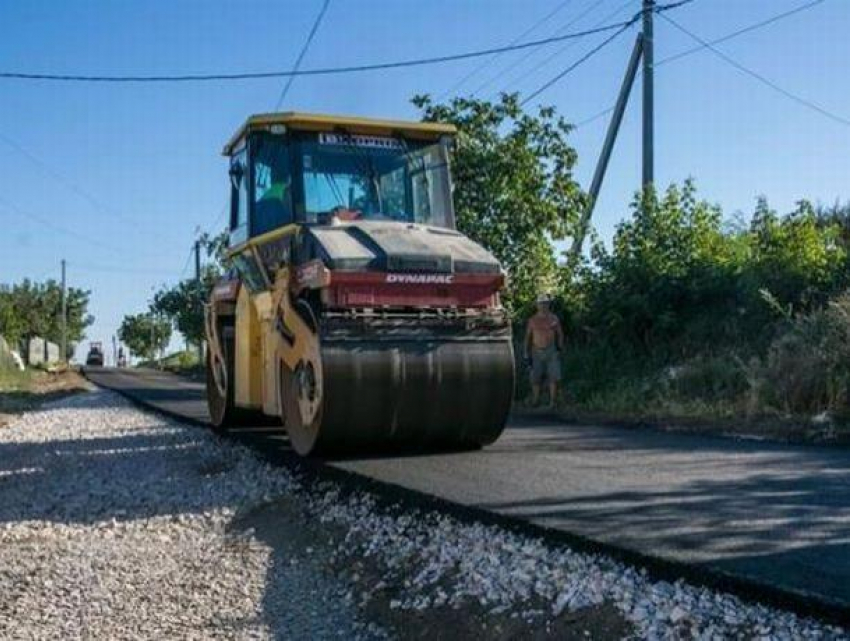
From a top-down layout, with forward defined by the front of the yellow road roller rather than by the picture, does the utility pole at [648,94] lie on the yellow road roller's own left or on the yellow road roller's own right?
on the yellow road roller's own left

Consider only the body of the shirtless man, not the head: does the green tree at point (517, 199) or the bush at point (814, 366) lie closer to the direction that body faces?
the bush

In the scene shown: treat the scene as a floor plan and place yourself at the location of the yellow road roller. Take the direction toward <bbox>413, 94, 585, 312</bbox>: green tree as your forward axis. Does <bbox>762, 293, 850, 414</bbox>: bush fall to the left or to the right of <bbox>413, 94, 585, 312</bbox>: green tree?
right

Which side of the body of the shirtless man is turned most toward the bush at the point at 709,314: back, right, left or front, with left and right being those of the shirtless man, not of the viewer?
left

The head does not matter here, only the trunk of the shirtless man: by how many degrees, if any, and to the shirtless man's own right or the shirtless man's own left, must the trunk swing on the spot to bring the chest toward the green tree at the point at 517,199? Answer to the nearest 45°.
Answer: approximately 180°

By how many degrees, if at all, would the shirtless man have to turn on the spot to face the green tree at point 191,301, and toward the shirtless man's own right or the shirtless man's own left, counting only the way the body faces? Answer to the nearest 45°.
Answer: approximately 135° to the shirtless man's own right

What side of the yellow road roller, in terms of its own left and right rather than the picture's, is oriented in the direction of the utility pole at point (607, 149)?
left

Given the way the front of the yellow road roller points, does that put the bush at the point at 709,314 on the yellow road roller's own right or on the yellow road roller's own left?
on the yellow road roller's own left

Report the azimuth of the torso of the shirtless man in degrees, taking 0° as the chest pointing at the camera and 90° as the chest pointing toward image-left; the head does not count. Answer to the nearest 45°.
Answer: approximately 0°
